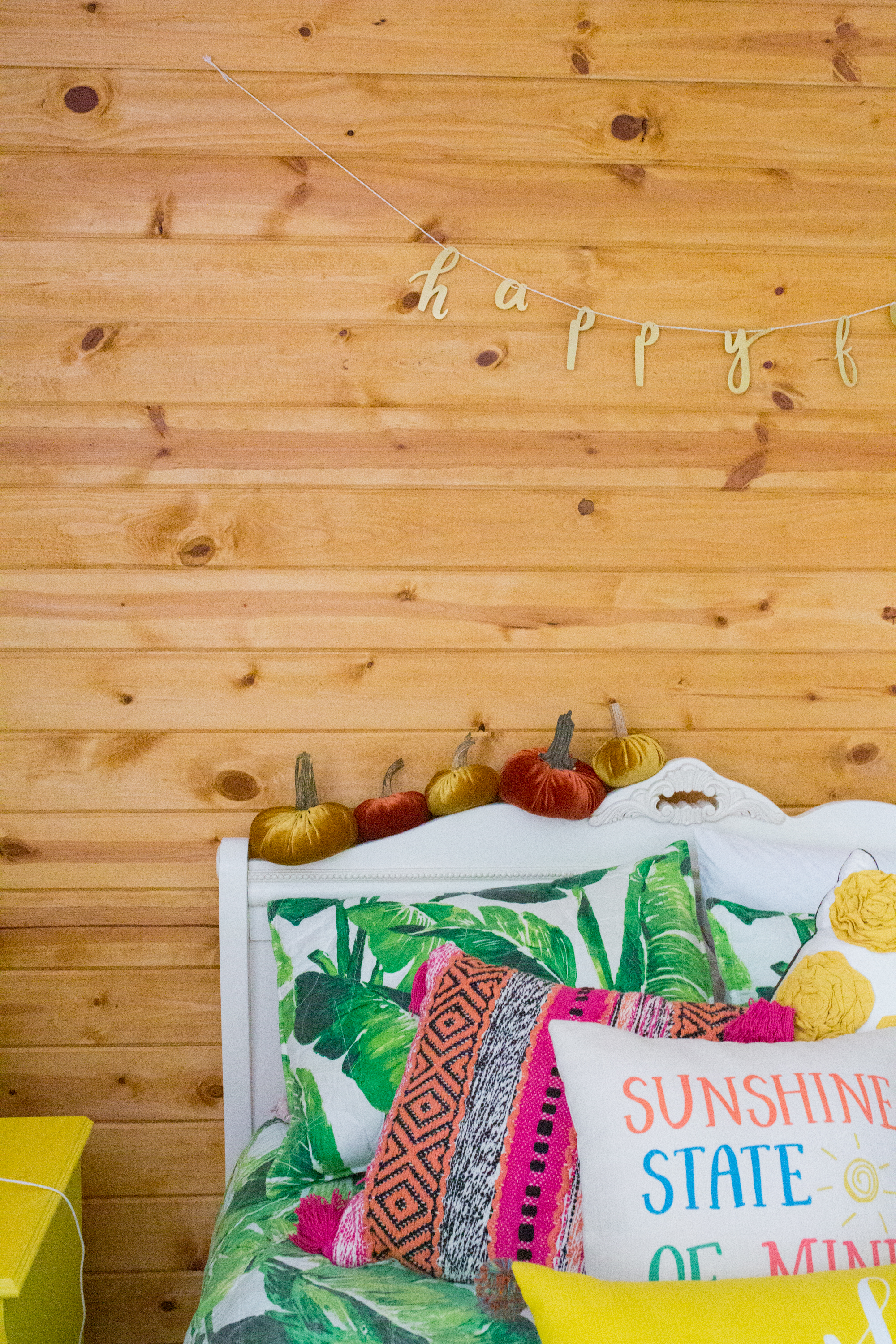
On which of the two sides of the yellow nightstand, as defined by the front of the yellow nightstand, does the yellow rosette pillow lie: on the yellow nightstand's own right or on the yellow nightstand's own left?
on the yellow nightstand's own left

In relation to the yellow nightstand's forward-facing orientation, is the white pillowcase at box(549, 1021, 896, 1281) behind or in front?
in front

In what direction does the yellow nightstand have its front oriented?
toward the camera

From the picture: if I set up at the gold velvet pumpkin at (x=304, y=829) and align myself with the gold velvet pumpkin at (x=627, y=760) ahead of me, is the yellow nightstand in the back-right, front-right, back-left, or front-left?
back-right

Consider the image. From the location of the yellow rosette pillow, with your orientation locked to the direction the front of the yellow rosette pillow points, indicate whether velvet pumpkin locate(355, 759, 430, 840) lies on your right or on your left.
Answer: on your right

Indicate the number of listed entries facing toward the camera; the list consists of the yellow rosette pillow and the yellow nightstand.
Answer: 2
